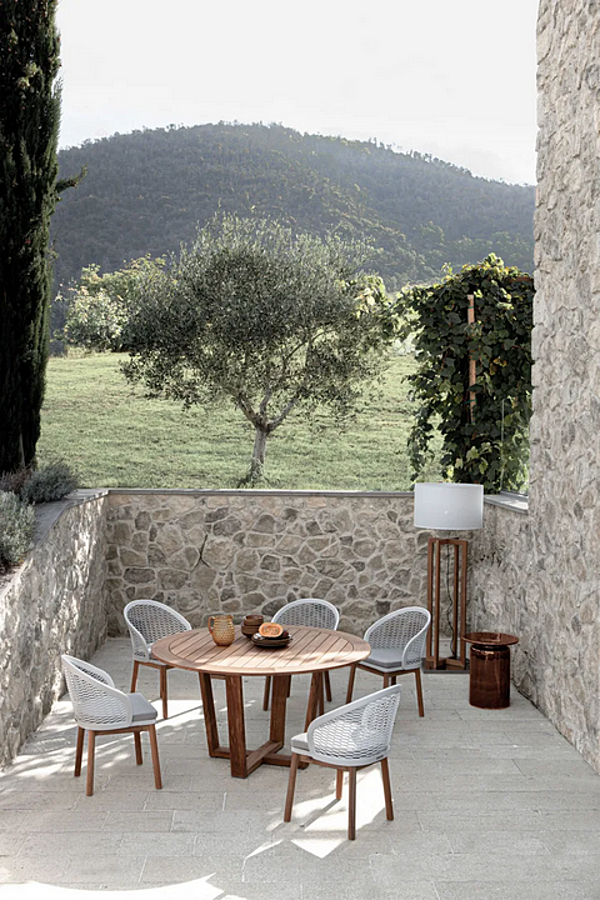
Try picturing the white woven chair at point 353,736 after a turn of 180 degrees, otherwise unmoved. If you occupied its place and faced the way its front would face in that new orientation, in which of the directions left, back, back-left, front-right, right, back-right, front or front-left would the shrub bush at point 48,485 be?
back

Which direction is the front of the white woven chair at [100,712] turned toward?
to the viewer's right

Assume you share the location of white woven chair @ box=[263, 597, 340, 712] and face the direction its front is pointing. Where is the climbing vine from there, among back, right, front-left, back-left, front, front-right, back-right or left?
back-left

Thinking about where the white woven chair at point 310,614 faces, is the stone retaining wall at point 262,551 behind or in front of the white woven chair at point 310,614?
behind

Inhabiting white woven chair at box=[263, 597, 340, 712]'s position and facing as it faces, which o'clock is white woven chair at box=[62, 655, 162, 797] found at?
white woven chair at box=[62, 655, 162, 797] is roughly at 1 o'clock from white woven chair at box=[263, 597, 340, 712].

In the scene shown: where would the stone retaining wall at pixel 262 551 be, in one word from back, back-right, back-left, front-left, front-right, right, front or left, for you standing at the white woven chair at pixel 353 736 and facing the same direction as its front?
front-right

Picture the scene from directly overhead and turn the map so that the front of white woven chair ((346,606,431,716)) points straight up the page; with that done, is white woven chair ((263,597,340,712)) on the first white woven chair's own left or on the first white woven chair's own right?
on the first white woven chair's own right

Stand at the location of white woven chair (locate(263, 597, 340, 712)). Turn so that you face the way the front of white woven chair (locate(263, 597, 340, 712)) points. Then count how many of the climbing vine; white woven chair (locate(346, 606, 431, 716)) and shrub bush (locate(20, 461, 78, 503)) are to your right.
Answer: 1

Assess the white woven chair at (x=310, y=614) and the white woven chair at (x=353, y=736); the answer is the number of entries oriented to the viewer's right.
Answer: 0

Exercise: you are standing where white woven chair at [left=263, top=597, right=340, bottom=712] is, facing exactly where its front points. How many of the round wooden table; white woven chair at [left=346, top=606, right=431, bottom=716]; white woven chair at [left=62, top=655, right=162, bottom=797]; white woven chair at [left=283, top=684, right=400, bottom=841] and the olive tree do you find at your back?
1

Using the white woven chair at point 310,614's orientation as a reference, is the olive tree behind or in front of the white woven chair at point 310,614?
behind

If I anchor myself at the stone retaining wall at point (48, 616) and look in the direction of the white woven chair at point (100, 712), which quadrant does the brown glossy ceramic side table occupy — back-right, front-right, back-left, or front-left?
front-left

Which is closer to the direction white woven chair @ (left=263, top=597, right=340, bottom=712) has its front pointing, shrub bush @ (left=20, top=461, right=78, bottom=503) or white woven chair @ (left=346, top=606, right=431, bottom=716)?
the white woven chair

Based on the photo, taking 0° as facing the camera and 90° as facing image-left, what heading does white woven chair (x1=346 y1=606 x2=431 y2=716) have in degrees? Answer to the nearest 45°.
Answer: approximately 45°

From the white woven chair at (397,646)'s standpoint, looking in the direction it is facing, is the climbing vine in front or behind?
behind

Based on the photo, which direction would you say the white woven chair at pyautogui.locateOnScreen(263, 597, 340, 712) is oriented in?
toward the camera
